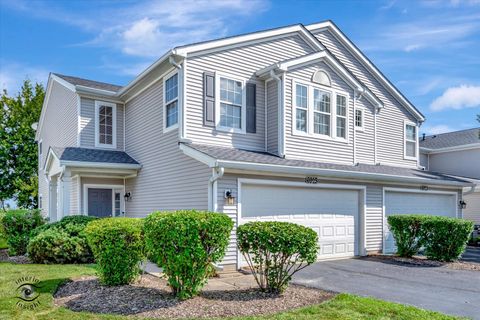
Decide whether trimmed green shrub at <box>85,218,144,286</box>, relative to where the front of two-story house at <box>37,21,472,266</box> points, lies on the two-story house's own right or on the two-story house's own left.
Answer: on the two-story house's own right

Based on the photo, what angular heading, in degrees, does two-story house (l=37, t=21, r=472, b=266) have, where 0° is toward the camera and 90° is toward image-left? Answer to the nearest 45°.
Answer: approximately 315°

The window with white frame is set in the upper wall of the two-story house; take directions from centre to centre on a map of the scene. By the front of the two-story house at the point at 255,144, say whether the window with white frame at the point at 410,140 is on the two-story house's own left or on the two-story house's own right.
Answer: on the two-story house's own left

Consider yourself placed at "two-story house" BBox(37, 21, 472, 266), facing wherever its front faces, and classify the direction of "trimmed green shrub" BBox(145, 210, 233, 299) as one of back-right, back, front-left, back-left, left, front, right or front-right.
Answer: front-right

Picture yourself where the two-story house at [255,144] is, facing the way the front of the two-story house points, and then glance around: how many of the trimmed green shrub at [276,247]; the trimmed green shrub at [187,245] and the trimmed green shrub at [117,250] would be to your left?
0

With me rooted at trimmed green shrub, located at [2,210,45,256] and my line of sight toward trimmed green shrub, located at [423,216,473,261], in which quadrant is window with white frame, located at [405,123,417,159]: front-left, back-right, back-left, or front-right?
front-left

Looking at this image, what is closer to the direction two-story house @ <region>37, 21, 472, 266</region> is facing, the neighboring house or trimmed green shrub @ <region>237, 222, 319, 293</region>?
the trimmed green shrub

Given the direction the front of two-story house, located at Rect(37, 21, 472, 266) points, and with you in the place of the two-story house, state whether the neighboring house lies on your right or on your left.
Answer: on your left
